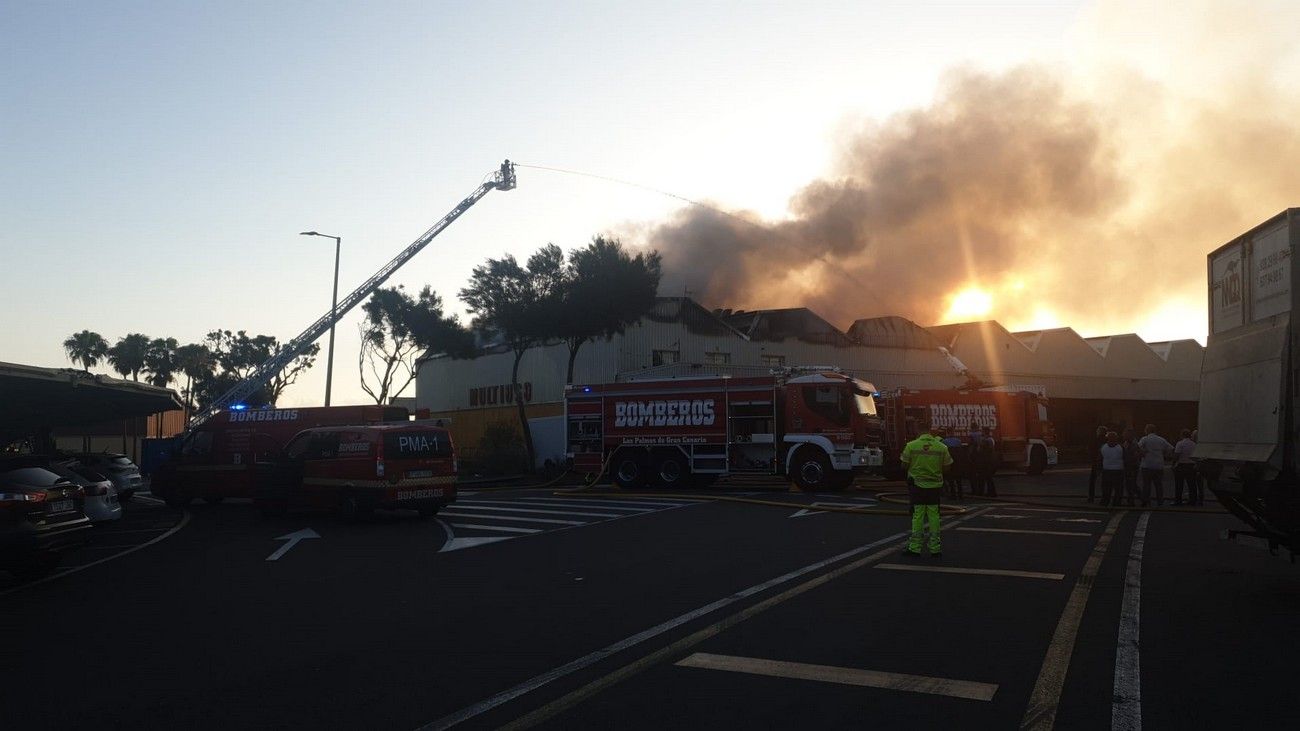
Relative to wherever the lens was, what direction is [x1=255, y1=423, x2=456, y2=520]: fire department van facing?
facing away from the viewer and to the left of the viewer

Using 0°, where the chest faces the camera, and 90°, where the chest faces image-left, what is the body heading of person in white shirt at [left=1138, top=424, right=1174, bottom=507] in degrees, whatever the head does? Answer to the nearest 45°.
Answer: approximately 180°

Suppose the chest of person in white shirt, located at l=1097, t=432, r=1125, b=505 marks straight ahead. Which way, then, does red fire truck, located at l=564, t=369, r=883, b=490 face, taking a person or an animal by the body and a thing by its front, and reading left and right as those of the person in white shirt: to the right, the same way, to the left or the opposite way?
to the right

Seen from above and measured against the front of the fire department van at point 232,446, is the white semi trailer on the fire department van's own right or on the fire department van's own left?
on the fire department van's own left

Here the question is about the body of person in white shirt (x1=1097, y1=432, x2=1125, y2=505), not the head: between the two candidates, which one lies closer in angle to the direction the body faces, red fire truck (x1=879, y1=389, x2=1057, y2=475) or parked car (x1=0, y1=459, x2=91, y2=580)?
the red fire truck

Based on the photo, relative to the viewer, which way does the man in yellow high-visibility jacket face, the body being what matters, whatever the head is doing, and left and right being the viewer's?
facing away from the viewer

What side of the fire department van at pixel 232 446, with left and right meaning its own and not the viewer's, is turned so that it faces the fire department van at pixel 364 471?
left

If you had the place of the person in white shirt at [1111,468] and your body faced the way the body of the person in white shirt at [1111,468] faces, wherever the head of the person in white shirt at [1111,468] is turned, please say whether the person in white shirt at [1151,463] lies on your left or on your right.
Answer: on your right

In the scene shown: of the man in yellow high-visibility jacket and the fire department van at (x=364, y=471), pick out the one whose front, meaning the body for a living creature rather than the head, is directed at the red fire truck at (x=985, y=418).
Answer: the man in yellow high-visibility jacket

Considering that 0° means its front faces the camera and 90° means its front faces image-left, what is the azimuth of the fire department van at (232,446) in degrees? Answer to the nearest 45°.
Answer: approximately 90°

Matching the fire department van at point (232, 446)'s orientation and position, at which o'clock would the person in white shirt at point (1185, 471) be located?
The person in white shirt is roughly at 7 o'clock from the fire department van.

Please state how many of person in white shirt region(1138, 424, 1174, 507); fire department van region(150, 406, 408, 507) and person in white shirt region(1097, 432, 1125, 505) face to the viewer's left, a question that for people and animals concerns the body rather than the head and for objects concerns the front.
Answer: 1

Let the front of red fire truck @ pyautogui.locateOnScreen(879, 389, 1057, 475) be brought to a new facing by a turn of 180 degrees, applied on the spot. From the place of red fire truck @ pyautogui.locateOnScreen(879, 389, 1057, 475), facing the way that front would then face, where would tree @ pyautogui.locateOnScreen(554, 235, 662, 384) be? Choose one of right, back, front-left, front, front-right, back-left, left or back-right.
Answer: front

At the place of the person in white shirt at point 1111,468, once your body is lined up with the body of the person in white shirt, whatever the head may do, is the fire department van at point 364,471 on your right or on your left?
on your left

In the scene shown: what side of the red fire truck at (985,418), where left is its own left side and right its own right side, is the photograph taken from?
right

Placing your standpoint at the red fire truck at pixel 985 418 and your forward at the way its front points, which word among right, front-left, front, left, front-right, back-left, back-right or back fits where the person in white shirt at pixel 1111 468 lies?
right

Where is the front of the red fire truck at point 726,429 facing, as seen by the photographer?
facing to the right of the viewer

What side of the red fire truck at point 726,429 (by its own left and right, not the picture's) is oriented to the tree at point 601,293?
left
